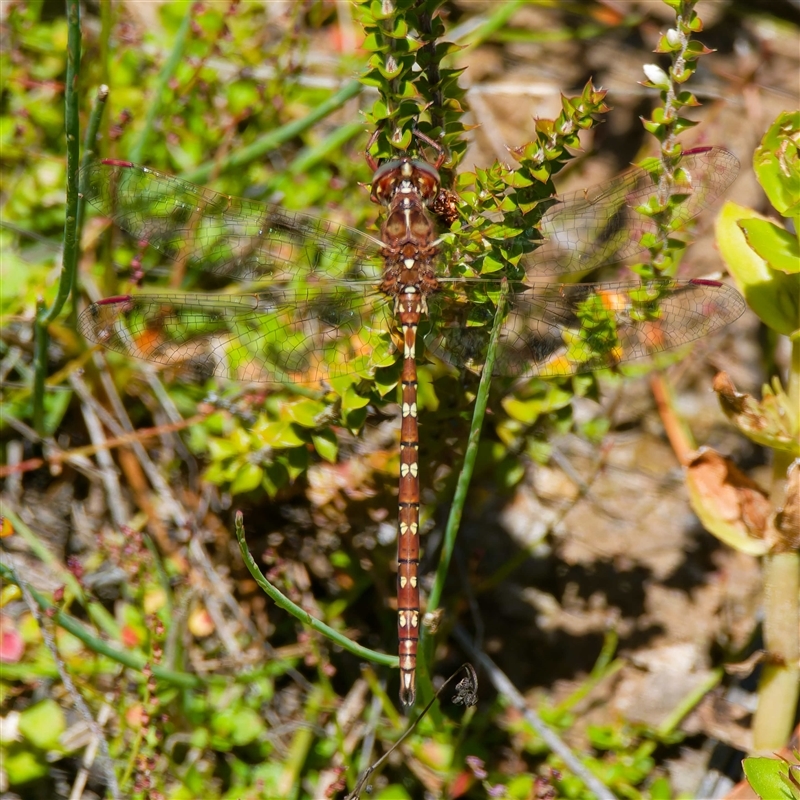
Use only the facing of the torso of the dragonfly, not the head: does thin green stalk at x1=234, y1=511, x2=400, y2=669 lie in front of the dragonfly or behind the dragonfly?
behind

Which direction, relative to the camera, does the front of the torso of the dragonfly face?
away from the camera

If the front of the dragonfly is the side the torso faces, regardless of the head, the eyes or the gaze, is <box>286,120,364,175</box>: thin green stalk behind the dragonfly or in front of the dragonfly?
in front
